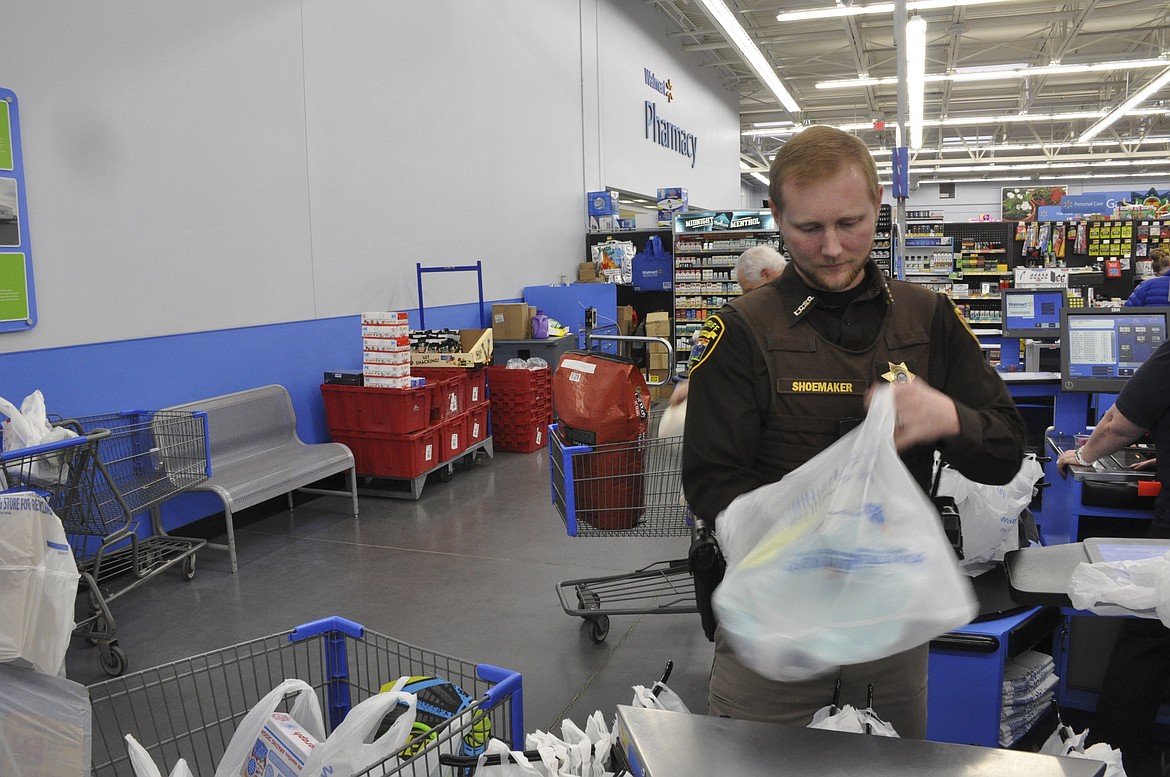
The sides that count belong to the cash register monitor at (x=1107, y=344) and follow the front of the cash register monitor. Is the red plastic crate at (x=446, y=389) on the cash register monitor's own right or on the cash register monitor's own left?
on the cash register monitor's own right

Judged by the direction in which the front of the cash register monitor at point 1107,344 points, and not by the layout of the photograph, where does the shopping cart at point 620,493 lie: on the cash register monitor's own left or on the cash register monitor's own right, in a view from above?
on the cash register monitor's own right

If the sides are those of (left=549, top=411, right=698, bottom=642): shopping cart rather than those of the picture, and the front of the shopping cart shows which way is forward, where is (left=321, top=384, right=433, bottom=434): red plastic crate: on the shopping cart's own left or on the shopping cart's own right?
on the shopping cart's own right

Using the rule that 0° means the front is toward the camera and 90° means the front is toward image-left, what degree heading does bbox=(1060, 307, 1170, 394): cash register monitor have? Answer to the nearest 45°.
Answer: approximately 0°

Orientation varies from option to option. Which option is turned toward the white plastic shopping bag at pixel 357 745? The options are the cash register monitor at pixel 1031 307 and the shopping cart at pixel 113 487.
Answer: the cash register monitor

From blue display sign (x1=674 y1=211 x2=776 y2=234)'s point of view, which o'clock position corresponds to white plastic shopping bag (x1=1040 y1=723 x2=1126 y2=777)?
The white plastic shopping bag is roughly at 12 o'clock from the blue display sign.

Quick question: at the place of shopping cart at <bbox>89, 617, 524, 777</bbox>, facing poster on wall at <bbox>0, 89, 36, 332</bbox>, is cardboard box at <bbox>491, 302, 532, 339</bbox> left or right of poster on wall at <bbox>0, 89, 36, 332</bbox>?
right
